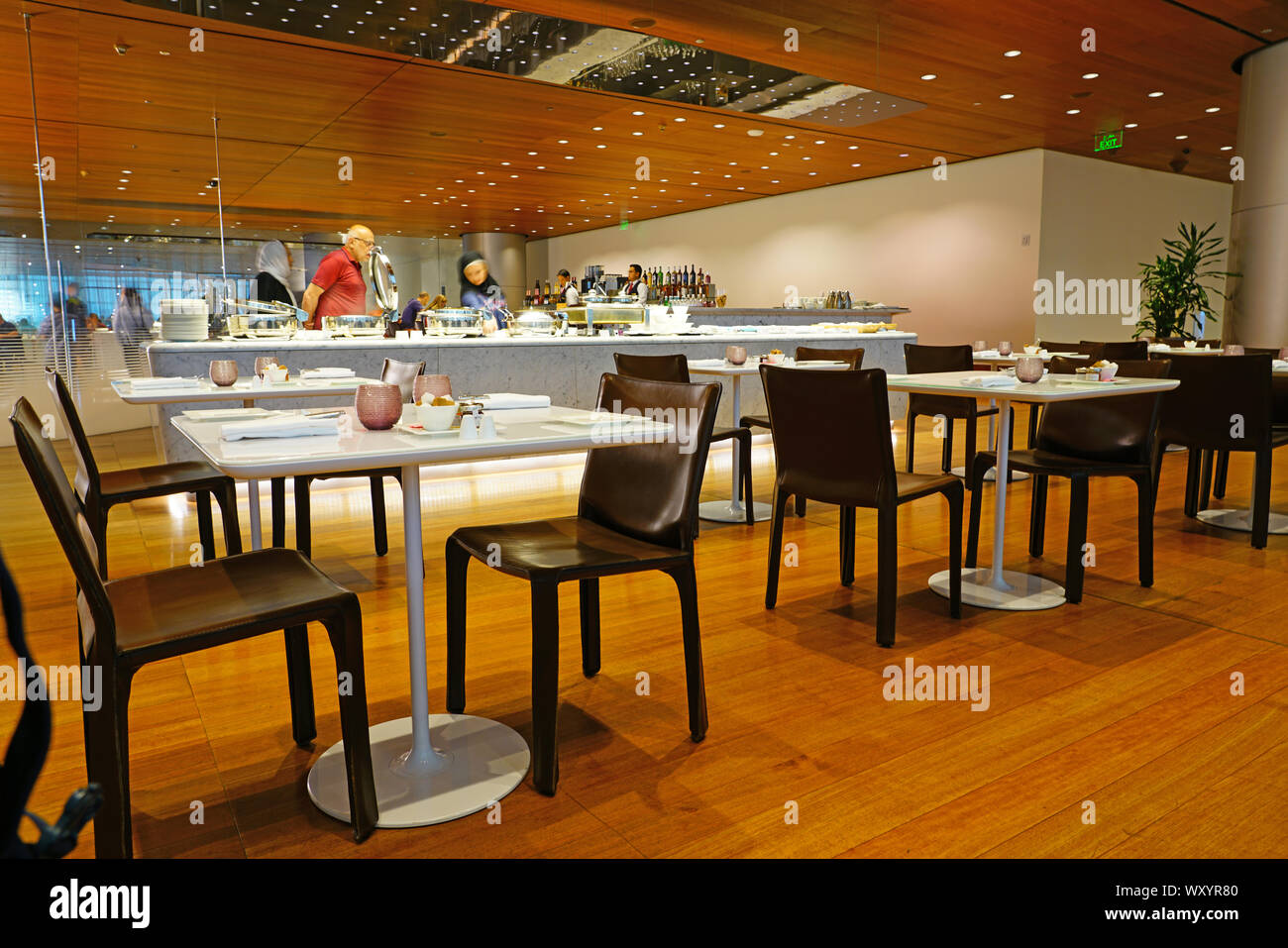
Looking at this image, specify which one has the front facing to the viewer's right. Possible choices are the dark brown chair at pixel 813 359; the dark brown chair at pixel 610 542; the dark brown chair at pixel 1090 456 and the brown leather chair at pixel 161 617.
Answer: the brown leather chair

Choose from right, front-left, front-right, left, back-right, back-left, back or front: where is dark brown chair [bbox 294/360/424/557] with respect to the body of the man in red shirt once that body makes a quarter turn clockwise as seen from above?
front

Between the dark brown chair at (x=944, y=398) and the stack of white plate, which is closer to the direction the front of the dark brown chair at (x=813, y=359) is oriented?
the stack of white plate

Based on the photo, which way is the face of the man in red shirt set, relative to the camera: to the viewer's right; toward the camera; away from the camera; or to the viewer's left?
to the viewer's right

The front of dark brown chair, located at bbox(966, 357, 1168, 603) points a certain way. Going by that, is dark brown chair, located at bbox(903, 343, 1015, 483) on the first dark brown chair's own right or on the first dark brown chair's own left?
on the first dark brown chair's own right

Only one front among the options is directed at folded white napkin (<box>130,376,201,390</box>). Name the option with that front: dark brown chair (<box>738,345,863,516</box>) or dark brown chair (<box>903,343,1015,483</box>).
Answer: dark brown chair (<box>738,345,863,516</box>)

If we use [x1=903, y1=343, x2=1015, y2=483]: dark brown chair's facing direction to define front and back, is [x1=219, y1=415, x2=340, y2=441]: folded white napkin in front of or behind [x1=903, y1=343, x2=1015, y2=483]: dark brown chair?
behind

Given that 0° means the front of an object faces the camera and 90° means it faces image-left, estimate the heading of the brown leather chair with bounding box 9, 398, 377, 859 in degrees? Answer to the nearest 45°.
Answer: approximately 270°

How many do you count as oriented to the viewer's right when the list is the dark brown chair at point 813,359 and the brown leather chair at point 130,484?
1

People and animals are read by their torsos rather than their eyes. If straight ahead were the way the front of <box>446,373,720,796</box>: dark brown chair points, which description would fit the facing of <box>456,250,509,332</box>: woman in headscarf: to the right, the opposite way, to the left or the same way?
to the left
